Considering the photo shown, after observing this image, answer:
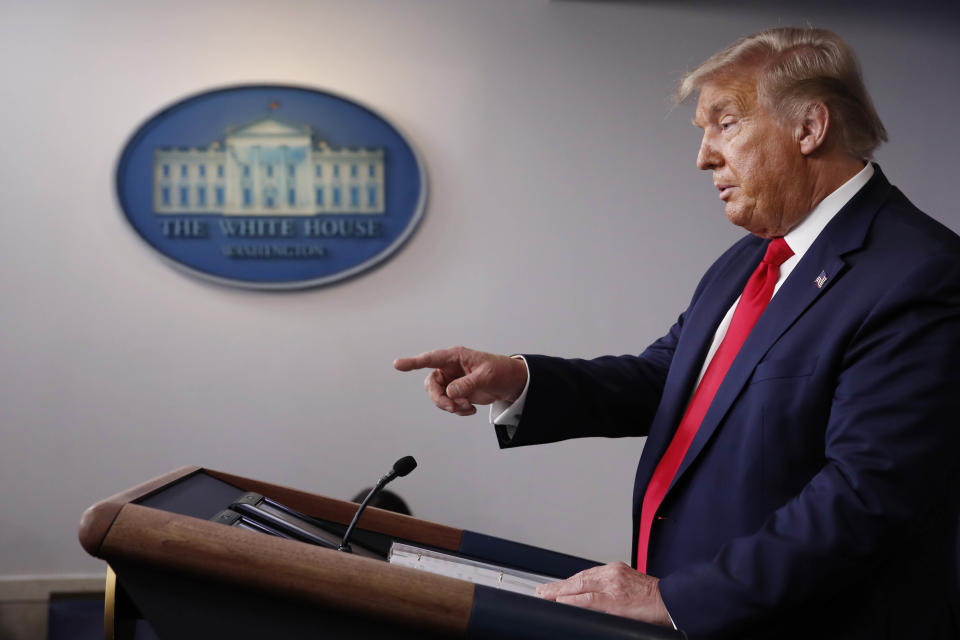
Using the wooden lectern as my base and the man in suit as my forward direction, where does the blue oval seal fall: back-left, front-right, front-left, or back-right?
front-left

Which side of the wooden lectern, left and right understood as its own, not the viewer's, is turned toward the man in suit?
back

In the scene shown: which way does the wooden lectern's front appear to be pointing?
to the viewer's left

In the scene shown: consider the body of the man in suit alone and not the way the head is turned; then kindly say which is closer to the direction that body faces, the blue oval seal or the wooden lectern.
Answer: the wooden lectern

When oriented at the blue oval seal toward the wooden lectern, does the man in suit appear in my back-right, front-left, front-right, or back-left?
front-left

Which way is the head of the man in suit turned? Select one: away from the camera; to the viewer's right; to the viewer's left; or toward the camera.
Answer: to the viewer's left

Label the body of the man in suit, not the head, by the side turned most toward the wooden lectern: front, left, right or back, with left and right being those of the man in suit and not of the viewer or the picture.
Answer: front

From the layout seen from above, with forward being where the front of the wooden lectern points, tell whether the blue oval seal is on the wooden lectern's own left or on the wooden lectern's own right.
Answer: on the wooden lectern's own right

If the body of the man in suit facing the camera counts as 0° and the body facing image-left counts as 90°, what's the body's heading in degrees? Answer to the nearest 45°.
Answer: approximately 45°

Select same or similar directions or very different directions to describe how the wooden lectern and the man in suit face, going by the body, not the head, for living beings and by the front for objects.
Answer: same or similar directions

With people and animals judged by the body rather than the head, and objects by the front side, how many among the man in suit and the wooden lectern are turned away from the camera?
0

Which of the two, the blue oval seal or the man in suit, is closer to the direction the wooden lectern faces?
the blue oval seal

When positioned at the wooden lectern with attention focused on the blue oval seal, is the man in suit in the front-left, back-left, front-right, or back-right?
front-right

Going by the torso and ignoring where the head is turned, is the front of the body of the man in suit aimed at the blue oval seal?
no
